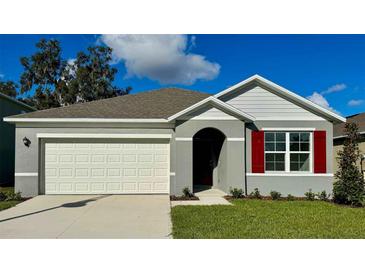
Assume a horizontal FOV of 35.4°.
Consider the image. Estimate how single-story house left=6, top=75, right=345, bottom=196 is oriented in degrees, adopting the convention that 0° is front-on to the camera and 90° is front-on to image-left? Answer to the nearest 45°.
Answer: approximately 0°

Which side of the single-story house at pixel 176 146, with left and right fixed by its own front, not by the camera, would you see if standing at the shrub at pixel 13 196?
right

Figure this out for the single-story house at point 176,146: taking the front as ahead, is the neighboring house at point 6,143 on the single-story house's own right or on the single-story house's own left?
on the single-story house's own right

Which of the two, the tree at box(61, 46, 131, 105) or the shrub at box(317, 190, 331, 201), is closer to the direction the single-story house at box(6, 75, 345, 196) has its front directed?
the shrub

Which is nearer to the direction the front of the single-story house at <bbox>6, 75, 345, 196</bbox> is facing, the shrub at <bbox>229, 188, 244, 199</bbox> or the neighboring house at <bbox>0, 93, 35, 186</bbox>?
the shrub

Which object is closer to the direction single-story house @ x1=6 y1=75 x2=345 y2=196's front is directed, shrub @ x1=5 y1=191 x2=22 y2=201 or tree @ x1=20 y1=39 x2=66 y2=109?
the shrub

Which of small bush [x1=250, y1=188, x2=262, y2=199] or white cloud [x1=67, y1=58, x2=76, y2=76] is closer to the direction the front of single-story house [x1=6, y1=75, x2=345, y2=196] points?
the small bush

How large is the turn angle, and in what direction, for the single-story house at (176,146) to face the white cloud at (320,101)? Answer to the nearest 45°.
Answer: approximately 135° to its left

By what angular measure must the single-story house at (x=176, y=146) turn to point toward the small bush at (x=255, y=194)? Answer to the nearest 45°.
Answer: approximately 90° to its left

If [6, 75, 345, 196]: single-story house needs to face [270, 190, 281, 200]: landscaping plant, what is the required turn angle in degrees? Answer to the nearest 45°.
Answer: approximately 90° to its left
